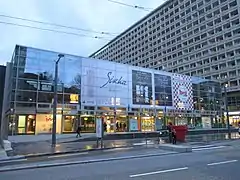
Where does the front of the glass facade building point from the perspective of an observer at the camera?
facing the viewer and to the right of the viewer
